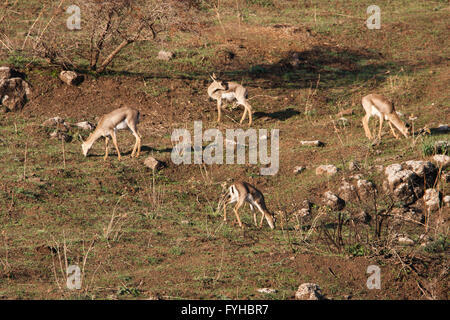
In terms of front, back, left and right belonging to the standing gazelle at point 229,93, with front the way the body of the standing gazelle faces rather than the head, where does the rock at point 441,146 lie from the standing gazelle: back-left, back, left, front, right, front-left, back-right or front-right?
back-left

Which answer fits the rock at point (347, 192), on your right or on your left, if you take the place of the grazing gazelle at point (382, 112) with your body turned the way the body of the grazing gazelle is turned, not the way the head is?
on your right

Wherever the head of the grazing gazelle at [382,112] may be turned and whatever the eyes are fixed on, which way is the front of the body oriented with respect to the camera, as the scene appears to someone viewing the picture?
to the viewer's right

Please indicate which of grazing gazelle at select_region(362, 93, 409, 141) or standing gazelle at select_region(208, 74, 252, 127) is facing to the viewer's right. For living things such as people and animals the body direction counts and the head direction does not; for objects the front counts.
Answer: grazing gazelle at select_region(362, 93, 409, 141)

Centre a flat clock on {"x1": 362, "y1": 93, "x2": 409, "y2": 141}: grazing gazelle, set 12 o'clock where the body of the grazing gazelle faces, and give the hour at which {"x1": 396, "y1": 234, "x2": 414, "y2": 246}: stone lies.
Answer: The stone is roughly at 3 o'clock from the grazing gazelle.

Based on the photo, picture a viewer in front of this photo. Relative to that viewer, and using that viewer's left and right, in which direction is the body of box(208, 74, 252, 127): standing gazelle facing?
facing to the left of the viewer

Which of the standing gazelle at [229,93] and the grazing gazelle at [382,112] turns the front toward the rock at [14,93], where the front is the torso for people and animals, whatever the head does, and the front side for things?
the standing gazelle at [229,93]

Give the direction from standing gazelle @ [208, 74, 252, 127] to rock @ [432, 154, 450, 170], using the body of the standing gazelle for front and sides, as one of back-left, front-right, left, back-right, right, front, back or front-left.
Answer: back-left

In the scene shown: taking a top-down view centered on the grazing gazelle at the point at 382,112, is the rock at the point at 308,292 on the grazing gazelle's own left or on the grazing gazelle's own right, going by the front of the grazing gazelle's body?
on the grazing gazelle's own right

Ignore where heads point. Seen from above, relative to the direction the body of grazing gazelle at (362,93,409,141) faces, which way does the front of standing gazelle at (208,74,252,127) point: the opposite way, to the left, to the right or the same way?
the opposite way

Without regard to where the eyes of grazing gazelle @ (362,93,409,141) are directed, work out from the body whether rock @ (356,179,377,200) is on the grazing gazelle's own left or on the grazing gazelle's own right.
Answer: on the grazing gazelle's own right

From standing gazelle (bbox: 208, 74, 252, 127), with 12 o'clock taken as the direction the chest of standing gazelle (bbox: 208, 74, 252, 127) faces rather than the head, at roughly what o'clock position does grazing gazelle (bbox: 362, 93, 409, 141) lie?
grazing gazelle (bbox: 362, 93, 409, 141) is roughly at 7 o'clock from standing gazelle (bbox: 208, 74, 252, 127).
